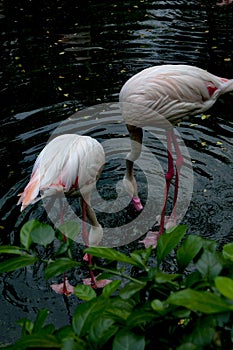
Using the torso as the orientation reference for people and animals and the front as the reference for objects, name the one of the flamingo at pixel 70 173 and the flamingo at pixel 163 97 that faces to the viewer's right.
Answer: the flamingo at pixel 70 173

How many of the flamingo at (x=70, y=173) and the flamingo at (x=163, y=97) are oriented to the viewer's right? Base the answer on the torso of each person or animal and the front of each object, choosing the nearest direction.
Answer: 1

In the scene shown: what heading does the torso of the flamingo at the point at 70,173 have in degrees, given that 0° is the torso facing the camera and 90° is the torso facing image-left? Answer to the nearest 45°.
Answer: approximately 270°

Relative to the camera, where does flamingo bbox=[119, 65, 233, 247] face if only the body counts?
to the viewer's left

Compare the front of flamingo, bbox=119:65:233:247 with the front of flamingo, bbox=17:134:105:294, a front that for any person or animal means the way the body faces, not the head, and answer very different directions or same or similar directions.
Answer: very different directions

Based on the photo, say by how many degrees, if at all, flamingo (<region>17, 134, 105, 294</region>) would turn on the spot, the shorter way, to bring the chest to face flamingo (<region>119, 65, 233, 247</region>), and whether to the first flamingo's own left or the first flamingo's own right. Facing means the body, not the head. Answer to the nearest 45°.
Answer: approximately 45° to the first flamingo's own left
